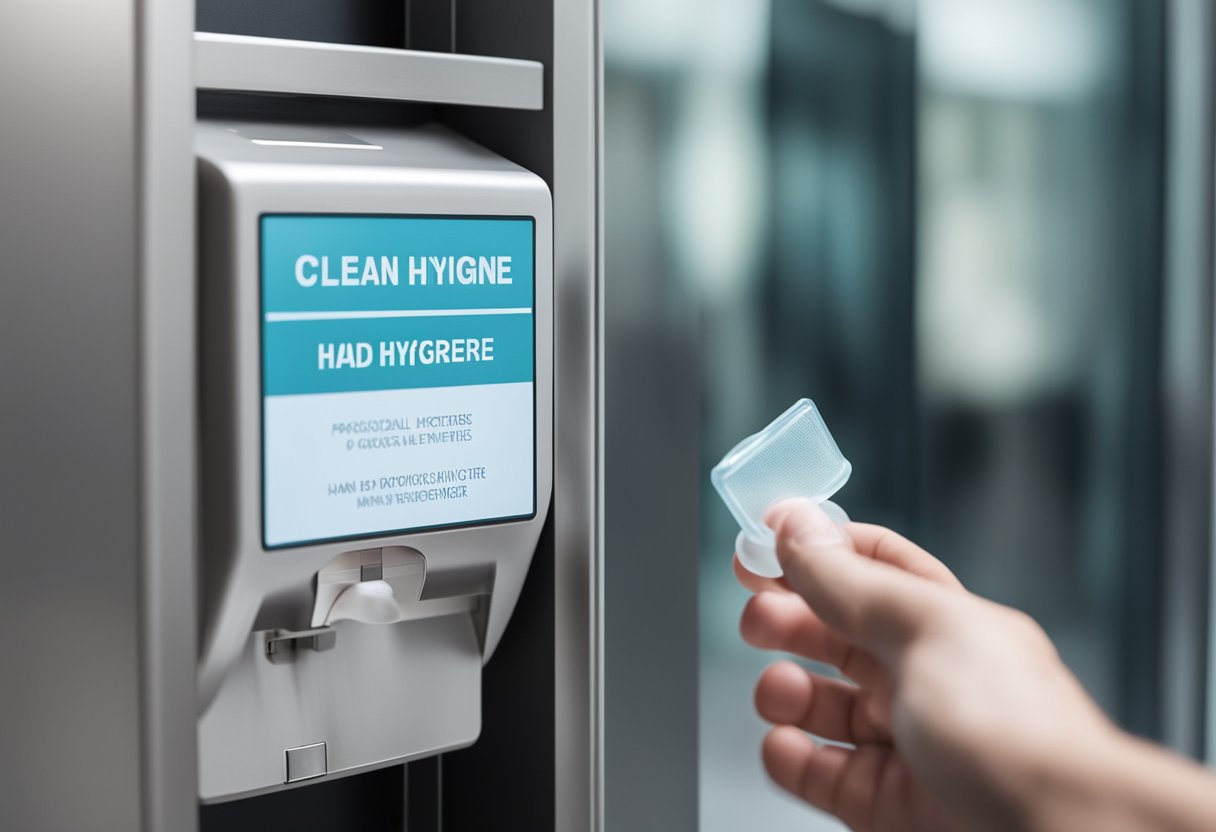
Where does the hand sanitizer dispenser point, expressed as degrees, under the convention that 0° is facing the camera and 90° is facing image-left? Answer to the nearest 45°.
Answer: approximately 315°
